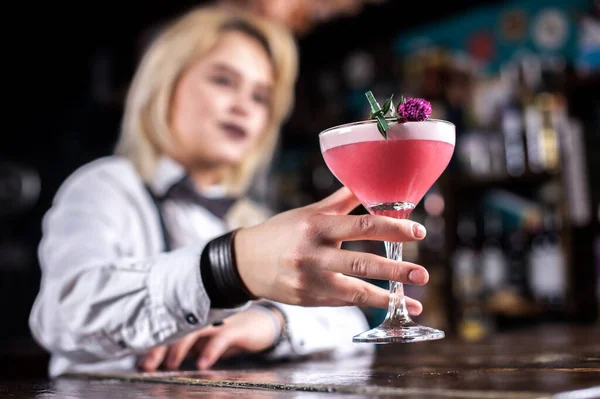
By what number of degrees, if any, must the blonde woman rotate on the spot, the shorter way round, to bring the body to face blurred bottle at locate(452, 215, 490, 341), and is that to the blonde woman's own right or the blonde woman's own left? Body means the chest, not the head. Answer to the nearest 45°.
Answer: approximately 90° to the blonde woman's own left

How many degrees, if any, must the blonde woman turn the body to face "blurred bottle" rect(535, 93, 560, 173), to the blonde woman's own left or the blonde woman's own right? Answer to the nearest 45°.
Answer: approximately 90° to the blonde woman's own left

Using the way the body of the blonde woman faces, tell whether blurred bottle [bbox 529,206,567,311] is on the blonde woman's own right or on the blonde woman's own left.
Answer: on the blonde woman's own left

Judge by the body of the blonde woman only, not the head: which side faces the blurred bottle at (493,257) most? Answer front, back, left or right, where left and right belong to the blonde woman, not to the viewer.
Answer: left

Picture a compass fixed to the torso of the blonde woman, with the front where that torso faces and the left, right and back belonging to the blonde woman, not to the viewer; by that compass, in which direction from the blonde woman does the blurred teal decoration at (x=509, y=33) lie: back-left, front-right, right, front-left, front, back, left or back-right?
left

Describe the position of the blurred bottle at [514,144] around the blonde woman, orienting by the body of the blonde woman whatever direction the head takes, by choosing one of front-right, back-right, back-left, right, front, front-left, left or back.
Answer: left

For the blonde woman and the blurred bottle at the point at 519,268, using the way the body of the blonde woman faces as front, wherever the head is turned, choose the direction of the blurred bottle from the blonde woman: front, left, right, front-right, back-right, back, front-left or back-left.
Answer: left

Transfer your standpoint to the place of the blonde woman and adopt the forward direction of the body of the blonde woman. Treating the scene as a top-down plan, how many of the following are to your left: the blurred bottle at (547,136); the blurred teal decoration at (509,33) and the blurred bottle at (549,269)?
3

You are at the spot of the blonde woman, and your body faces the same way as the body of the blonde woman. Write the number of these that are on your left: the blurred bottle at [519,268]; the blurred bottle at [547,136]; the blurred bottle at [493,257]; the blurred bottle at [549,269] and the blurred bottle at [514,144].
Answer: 5

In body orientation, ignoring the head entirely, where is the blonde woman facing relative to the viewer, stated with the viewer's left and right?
facing the viewer and to the right of the viewer
